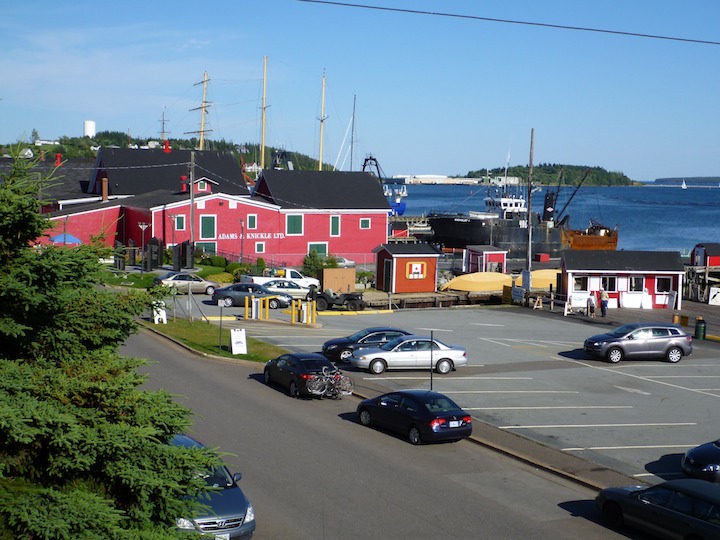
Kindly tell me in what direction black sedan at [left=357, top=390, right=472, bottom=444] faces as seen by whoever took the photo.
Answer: facing away from the viewer and to the left of the viewer

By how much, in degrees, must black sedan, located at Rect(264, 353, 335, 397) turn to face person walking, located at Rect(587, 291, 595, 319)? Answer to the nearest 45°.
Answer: approximately 90° to its right

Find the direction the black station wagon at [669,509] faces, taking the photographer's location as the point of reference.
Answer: facing away from the viewer and to the left of the viewer

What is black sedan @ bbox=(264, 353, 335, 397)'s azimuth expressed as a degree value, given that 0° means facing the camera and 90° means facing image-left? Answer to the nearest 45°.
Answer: approximately 135°

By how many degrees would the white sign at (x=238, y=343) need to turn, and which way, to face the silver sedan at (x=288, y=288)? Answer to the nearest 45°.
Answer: approximately 180°

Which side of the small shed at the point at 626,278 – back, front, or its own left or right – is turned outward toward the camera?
front

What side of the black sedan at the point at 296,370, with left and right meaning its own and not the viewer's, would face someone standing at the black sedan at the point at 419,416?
back

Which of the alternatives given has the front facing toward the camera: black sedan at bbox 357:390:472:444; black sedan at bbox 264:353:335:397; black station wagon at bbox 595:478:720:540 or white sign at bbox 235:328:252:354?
the white sign

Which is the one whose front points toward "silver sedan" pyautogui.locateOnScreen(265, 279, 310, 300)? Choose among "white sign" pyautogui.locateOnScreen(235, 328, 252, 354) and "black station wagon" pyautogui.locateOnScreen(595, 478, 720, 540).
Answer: the black station wagon

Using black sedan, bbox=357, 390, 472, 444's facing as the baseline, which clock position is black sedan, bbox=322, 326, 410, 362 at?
black sedan, bbox=322, 326, 410, 362 is roughly at 1 o'clock from black sedan, bbox=357, 390, 472, 444.

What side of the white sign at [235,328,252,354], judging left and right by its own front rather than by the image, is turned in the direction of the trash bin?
left

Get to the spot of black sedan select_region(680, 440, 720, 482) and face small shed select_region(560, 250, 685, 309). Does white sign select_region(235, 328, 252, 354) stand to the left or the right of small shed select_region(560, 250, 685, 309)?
left

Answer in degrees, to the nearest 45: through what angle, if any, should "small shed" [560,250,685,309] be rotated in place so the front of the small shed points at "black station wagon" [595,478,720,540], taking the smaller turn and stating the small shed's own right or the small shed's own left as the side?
0° — it already faces it
